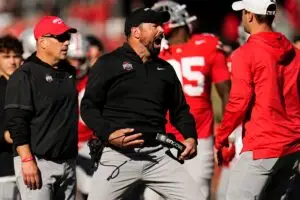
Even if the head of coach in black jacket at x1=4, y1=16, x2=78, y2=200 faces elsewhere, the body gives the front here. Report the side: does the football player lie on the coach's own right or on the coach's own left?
on the coach's own left

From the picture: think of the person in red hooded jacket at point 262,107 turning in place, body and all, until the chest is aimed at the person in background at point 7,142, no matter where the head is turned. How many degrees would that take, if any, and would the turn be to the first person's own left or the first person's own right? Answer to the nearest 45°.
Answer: approximately 45° to the first person's own left

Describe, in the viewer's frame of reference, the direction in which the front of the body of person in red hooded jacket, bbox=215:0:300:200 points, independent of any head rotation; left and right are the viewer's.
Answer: facing away from the viewer and to the left of the viewer

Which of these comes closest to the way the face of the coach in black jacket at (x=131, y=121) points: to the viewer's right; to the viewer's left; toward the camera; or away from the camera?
to the viewer's right

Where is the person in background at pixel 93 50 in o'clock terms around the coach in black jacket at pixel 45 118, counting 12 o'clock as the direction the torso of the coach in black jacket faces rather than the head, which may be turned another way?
The person in background is roughly at 8 o'clock from the coach in black jacket.

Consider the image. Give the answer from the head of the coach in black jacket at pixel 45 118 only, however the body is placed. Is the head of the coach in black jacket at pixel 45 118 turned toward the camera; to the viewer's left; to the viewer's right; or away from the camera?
to the viewer's right

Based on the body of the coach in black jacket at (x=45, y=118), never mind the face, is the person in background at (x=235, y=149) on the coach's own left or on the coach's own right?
on the coach's own left

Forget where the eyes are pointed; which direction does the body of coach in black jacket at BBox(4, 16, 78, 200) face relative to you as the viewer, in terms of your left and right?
facing the viewer and to the right of the viewer

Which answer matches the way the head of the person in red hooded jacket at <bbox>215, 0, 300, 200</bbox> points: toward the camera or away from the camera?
away from the camera
